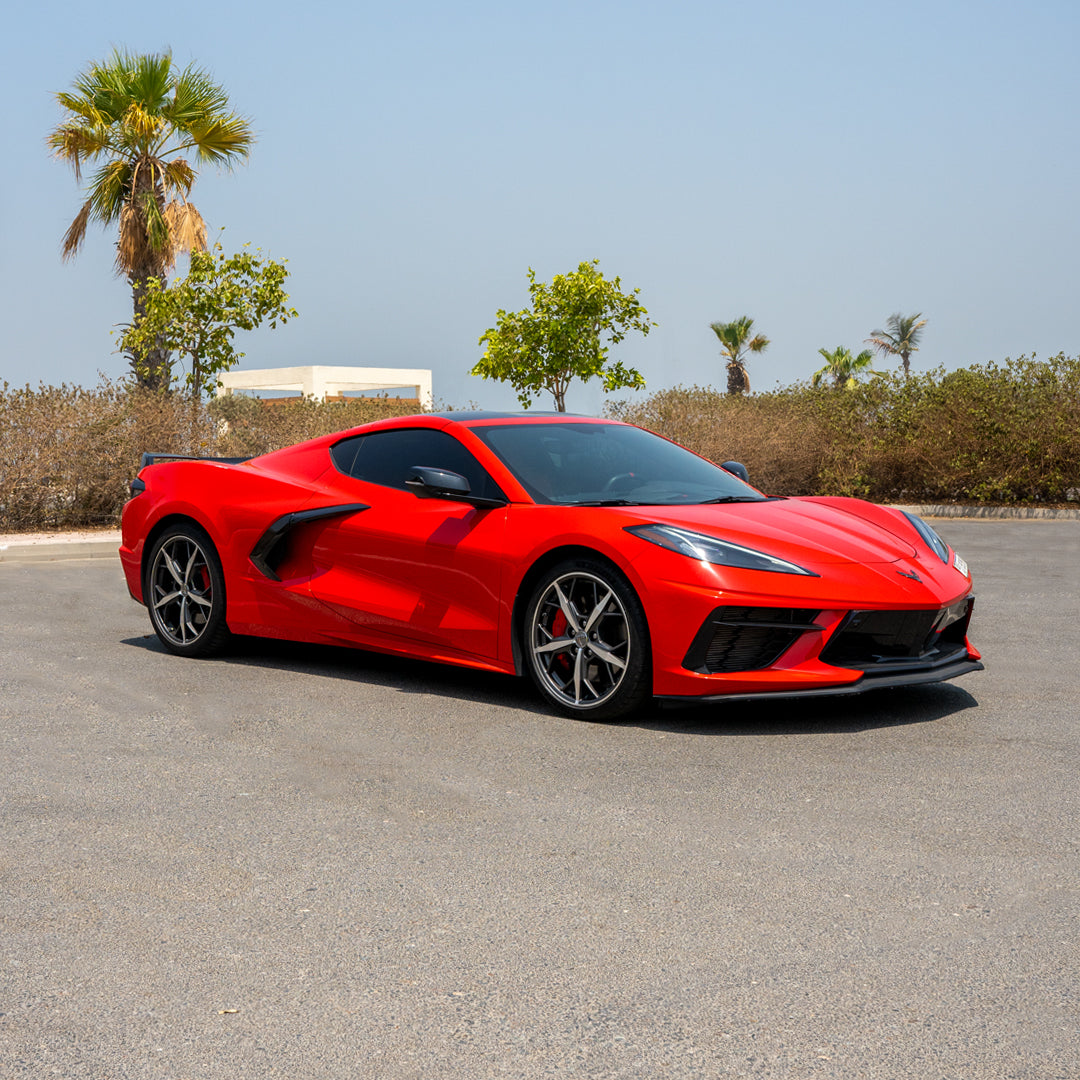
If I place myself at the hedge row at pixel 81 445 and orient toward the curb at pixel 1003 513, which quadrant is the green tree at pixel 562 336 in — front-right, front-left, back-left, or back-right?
front-left

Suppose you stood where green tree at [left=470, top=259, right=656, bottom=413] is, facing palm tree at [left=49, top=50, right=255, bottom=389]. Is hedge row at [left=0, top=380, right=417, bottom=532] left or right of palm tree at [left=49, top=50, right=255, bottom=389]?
left

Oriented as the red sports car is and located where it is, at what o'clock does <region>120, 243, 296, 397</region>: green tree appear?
The green tree is roughly at 7 o'clock from the red sports car.

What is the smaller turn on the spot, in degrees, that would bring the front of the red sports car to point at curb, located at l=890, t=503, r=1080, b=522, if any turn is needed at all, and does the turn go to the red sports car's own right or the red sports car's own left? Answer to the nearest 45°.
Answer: approximately 90° to the red sports car's own left

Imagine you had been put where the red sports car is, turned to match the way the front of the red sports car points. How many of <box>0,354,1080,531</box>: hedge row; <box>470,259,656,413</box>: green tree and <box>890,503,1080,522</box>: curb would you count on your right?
0

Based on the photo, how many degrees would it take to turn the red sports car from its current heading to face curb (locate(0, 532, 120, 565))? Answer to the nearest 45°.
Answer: approximately 180°

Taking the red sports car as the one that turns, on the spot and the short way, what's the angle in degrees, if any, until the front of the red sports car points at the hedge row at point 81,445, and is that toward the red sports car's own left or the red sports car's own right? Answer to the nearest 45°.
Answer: approximately 180°

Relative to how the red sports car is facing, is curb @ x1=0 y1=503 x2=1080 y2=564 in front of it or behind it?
behind

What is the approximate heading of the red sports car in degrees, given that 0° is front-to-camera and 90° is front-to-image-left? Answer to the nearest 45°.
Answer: approximately 315°

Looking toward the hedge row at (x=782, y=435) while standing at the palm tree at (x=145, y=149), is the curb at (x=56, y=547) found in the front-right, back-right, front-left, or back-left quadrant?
front-right

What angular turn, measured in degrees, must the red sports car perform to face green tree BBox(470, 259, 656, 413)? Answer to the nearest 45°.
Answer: approximately 135° to its left

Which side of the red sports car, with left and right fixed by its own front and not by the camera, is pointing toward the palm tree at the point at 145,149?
back

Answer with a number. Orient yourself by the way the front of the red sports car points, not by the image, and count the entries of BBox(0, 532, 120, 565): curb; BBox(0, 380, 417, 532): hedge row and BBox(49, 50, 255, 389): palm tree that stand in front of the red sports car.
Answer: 0
